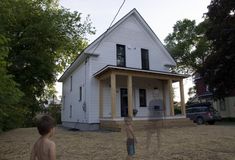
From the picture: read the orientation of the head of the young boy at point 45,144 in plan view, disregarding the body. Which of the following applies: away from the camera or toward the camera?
away from the camera

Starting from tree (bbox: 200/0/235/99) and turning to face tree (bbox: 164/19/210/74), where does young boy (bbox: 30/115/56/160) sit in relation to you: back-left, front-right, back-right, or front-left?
back-left

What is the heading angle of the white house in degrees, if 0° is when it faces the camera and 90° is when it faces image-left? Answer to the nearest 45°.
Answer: approximately 315°

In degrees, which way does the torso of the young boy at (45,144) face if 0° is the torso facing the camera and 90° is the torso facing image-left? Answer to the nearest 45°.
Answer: approximately 225°

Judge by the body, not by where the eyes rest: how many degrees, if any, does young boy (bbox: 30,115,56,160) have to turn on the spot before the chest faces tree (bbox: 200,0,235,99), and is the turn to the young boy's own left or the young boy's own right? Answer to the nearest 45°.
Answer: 0° — they already face it
